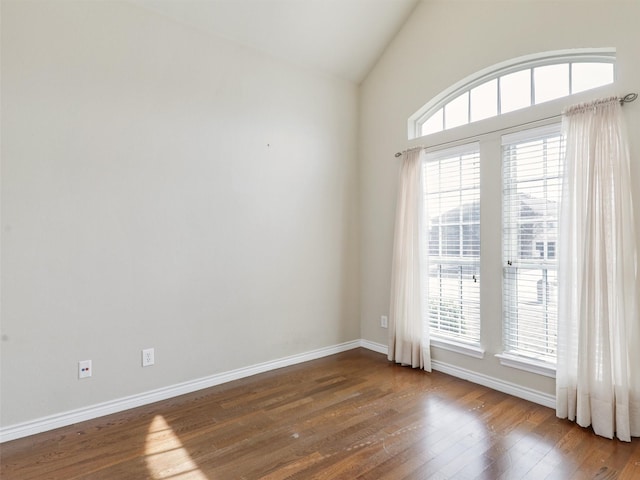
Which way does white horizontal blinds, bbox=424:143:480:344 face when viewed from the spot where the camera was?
facing the viewer and to the left of the viewer

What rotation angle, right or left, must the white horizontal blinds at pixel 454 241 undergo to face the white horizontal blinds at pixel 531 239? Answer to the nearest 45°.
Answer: approximately 90° to its left

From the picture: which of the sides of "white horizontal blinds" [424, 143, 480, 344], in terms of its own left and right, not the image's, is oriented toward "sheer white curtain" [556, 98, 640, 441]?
left
